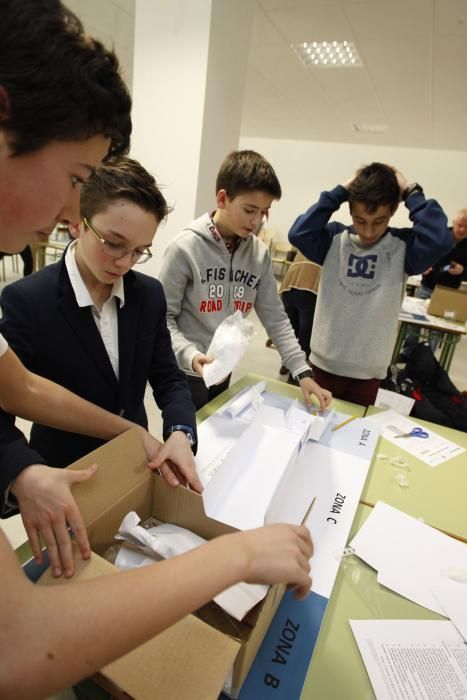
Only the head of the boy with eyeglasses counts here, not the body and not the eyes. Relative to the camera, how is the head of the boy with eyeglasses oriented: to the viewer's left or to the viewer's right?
to the viewer's right

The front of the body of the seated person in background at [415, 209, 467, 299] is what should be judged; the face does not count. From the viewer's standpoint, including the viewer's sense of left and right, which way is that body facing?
facing the viewer and to the left of the viewer

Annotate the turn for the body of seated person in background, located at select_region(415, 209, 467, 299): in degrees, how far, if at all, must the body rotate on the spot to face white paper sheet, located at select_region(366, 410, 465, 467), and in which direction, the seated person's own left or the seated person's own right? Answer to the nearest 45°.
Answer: approximately 45° to the seated person's own left

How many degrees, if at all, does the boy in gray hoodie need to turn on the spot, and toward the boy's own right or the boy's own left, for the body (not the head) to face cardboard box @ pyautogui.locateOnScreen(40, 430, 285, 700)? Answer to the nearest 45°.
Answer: approximately 45° to the boy's own right

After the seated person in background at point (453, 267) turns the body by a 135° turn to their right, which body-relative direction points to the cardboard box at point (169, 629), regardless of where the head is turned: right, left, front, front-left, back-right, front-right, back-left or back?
back

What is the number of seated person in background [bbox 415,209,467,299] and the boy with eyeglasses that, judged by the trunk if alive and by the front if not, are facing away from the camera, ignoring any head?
0

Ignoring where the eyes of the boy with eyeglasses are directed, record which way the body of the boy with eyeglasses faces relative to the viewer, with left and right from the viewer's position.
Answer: facing the viewer and to the right of the viewer

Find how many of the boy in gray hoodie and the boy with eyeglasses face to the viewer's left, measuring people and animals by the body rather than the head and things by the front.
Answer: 0

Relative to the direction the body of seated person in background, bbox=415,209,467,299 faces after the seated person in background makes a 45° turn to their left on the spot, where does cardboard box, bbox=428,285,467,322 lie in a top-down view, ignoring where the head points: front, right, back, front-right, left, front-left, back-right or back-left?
front

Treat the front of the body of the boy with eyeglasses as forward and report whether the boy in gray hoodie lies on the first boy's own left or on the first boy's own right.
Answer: on the first boy's own left

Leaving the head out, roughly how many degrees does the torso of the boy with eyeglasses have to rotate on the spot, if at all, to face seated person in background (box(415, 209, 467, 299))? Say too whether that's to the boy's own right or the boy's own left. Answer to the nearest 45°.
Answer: approximately 90° to the boy's own left

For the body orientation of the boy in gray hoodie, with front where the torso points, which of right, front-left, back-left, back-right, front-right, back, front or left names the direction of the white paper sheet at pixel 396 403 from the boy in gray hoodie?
front-left

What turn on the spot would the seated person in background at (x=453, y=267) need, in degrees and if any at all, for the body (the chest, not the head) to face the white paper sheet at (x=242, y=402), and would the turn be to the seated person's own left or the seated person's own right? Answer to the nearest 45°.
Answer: approximately 45° to the seated person's own left
